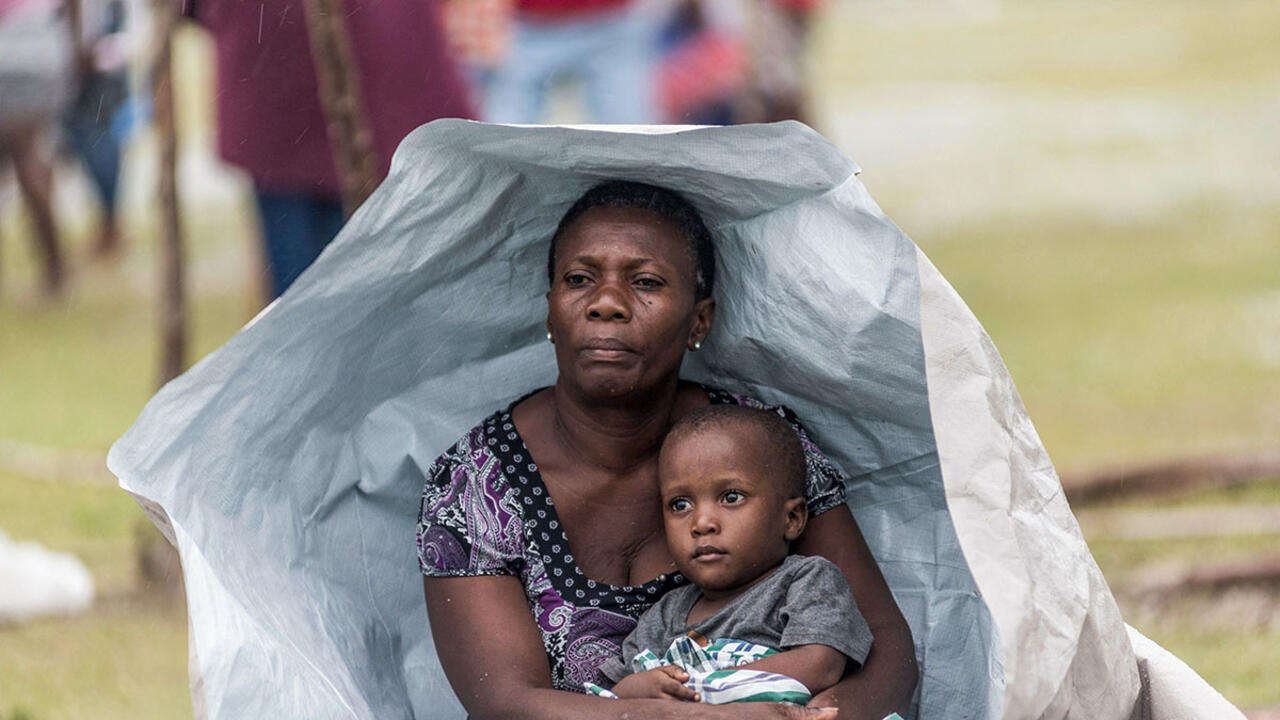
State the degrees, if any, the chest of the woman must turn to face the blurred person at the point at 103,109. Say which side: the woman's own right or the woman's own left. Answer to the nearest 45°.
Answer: approximately 135° to the woman's own right

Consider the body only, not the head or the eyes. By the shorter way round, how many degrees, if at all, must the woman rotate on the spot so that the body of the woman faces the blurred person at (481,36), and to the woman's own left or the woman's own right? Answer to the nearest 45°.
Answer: approximately 180°

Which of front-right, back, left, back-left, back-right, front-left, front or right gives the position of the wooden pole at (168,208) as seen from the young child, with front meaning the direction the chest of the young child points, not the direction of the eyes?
right

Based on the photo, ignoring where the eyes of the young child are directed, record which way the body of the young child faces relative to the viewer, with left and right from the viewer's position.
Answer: facing the viewer and to the left of the viewer

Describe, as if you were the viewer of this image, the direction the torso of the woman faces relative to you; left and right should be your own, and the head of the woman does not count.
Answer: facing the viewer

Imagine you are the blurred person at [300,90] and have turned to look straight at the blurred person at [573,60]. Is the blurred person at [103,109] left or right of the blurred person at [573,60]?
left

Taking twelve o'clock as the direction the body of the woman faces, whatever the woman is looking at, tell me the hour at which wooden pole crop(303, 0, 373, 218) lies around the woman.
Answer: The wooden pole is roughly at 5 o'clock from the woman.

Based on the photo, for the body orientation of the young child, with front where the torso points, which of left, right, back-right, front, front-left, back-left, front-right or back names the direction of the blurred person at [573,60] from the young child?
back-right

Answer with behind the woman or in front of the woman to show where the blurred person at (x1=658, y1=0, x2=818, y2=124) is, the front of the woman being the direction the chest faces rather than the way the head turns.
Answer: behind

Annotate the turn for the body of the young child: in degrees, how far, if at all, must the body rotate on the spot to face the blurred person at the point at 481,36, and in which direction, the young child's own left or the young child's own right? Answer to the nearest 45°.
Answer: approximately 135° to the young child's own right

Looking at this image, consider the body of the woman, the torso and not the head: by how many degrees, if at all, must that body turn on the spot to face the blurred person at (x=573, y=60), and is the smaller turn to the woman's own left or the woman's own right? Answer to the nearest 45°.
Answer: approximately 180°
